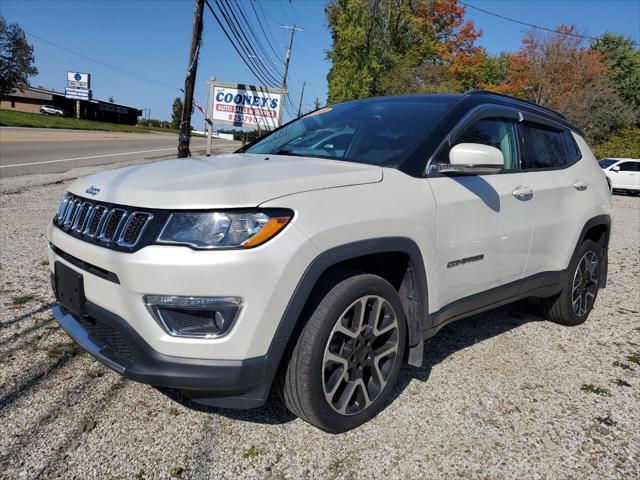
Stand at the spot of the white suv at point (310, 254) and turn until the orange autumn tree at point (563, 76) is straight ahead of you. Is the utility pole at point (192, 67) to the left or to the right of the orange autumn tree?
left

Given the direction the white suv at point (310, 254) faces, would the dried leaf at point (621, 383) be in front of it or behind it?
behind

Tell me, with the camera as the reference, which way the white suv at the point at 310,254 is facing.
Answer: facing the viewer and to the left of the viewer

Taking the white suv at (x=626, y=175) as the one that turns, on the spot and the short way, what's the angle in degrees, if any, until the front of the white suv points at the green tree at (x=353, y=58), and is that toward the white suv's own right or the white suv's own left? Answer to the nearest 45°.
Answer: approximately 45° to the white suv's own right

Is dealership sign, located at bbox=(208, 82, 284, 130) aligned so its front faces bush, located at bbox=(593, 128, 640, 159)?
no

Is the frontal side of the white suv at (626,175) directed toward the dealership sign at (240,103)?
yes

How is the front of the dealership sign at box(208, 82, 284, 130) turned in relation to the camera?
facing the viewer and to the right of the viewer

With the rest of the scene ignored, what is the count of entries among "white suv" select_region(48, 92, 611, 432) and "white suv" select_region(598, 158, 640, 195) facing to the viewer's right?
0

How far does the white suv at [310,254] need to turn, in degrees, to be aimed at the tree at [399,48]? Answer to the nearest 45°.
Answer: approximately 135° to its right

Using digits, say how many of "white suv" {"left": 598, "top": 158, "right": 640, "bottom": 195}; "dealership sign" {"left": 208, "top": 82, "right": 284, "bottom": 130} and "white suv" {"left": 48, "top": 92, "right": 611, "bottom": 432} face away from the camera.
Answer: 0

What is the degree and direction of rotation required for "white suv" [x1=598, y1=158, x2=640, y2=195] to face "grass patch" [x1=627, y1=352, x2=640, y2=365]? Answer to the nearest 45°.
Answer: approximately 45° to its left

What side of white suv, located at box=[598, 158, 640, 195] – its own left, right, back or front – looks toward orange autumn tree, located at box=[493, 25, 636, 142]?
right

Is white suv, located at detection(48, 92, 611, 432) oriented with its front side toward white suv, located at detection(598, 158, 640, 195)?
no

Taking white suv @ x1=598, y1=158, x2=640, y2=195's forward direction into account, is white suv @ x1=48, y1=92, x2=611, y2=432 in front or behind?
in front

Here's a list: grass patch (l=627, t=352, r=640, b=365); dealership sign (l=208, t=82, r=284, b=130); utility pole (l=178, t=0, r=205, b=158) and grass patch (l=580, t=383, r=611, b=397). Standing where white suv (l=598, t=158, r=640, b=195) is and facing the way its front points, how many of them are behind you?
0

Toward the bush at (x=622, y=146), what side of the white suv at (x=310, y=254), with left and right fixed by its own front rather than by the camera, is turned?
back

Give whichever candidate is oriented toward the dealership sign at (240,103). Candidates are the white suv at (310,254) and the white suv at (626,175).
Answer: the white suv at (626,175)

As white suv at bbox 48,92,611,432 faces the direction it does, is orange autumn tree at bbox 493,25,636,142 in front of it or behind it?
behind

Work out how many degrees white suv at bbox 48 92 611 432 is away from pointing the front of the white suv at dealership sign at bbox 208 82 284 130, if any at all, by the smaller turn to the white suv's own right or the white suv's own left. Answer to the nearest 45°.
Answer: approximately 135° to the white suv's own right

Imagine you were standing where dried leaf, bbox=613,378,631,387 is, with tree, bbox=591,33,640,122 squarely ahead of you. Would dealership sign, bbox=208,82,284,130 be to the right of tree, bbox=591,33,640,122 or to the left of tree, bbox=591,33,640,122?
left

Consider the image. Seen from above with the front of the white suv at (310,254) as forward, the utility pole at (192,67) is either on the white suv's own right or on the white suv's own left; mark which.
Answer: on the white suv's own right

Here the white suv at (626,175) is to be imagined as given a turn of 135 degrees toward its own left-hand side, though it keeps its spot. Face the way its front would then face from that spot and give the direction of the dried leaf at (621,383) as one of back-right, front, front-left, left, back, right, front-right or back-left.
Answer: right
